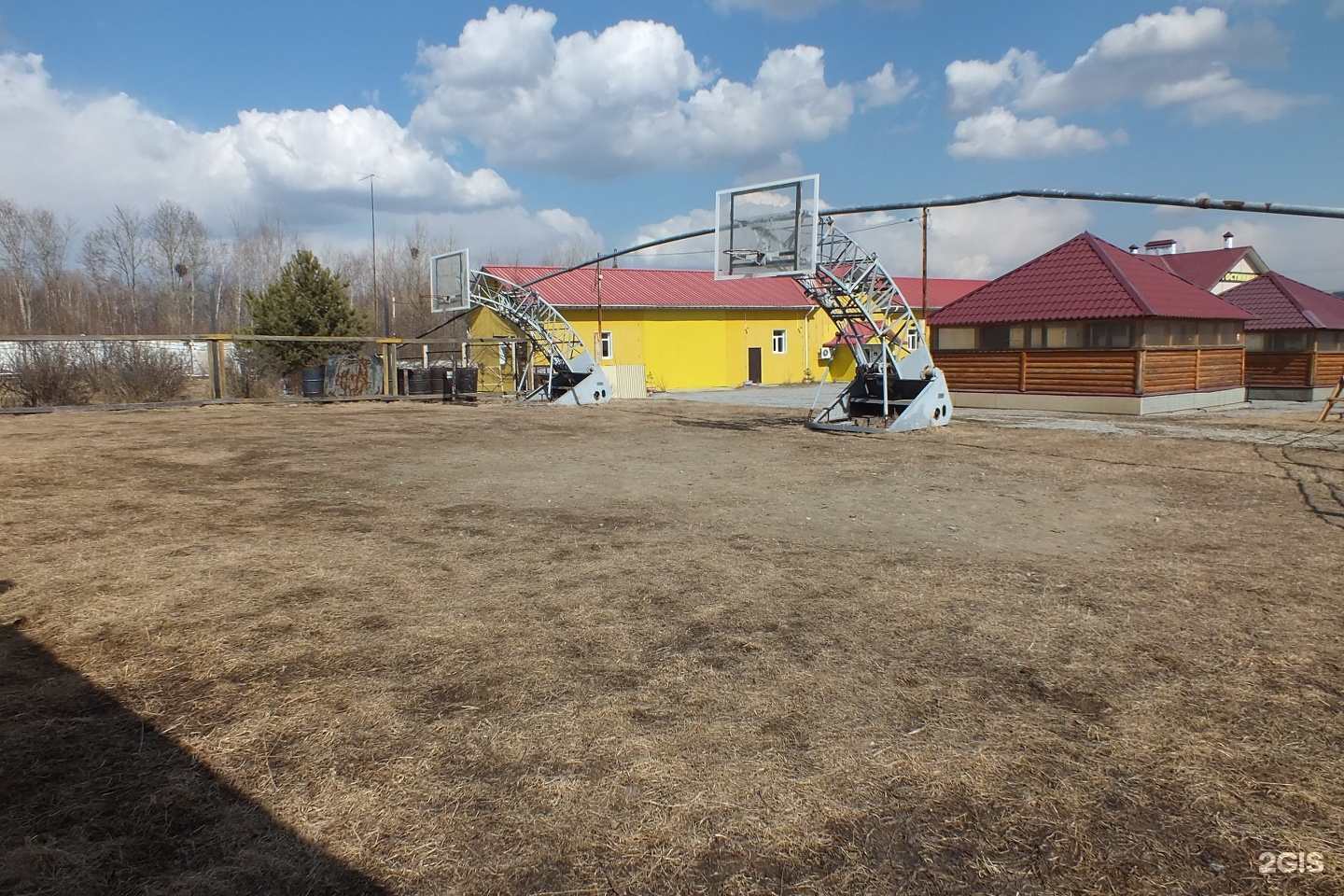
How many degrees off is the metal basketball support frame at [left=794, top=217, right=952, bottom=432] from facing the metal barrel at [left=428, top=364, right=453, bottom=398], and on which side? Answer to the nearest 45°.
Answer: approximately 90° to its right

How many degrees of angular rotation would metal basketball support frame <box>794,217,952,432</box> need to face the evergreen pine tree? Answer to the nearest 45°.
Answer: approximately 90° to its right

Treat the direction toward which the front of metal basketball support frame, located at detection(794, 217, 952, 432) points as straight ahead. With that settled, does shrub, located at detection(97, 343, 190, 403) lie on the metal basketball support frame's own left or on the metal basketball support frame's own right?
on the metal basketball support frame's own right

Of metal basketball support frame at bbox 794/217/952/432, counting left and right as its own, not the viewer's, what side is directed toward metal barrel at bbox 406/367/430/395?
right

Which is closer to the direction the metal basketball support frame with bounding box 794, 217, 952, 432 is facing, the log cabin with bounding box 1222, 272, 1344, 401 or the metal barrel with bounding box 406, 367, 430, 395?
the metal barrel

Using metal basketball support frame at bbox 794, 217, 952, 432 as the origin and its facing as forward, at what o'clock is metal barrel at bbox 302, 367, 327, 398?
The metal barrel is roughly at 2 o'clock from the metal basketball support frame.

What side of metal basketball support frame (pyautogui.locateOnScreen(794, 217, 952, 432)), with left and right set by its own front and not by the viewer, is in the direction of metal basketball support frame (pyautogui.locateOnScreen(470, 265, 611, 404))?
right

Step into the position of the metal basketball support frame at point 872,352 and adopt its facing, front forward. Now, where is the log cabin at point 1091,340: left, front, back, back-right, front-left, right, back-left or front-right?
back

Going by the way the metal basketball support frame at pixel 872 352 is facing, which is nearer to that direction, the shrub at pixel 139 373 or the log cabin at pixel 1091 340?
the shrub

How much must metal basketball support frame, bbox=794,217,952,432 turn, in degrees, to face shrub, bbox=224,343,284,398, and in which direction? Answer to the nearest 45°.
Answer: approximately 45° to its right

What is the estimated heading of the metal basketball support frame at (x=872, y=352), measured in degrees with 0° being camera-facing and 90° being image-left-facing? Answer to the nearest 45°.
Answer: approximately 45°

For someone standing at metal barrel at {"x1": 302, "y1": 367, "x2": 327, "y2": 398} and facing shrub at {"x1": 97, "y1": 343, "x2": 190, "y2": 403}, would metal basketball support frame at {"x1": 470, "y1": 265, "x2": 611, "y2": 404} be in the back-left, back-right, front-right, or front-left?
back-left

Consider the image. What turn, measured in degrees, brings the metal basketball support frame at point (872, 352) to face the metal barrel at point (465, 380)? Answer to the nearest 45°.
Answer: approximately 90° to its right
